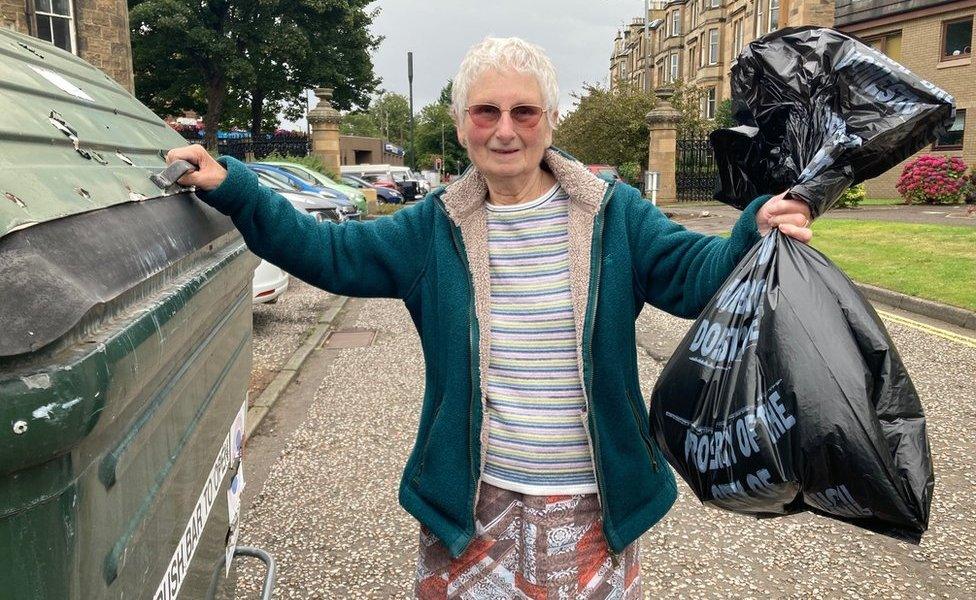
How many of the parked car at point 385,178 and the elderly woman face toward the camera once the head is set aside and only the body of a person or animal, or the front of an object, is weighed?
1

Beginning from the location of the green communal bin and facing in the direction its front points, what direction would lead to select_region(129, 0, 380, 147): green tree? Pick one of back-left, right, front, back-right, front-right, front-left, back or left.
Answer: back-left

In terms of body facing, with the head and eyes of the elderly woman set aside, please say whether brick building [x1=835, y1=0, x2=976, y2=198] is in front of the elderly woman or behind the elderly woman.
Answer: behind

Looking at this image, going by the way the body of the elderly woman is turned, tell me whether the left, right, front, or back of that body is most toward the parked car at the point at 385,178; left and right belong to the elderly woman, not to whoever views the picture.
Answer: back

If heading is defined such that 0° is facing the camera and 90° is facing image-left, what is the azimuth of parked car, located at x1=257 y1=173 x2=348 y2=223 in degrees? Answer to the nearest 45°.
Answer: approximately 315°
